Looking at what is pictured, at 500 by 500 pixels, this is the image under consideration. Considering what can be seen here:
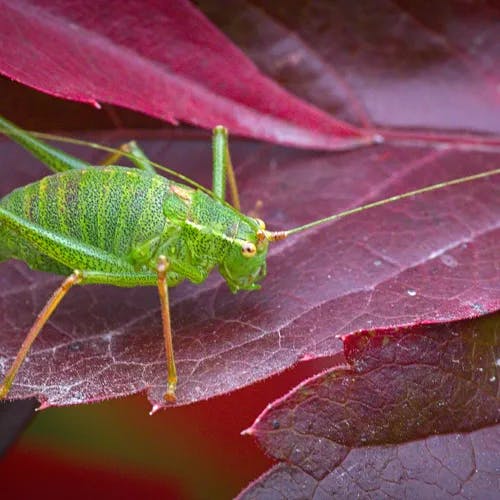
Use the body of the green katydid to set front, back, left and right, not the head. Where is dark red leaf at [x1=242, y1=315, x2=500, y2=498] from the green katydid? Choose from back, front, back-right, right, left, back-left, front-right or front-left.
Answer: front-right

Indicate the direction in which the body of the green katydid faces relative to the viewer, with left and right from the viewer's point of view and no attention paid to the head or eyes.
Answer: facing to the right of the viewer
